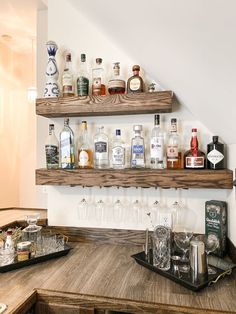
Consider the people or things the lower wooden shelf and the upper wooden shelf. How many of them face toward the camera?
2

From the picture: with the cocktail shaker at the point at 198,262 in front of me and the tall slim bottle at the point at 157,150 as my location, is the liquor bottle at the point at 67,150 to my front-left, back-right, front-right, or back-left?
back-right

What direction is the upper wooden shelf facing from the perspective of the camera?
toward the camera

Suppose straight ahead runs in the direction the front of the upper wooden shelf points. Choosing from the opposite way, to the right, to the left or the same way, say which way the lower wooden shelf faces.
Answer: the same way

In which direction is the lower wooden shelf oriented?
toward the camera

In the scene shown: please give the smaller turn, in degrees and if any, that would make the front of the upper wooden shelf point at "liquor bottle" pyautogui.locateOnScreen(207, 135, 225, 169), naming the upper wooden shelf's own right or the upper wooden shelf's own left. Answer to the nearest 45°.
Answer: approximately 90° to the upper wooden shelf's own left
